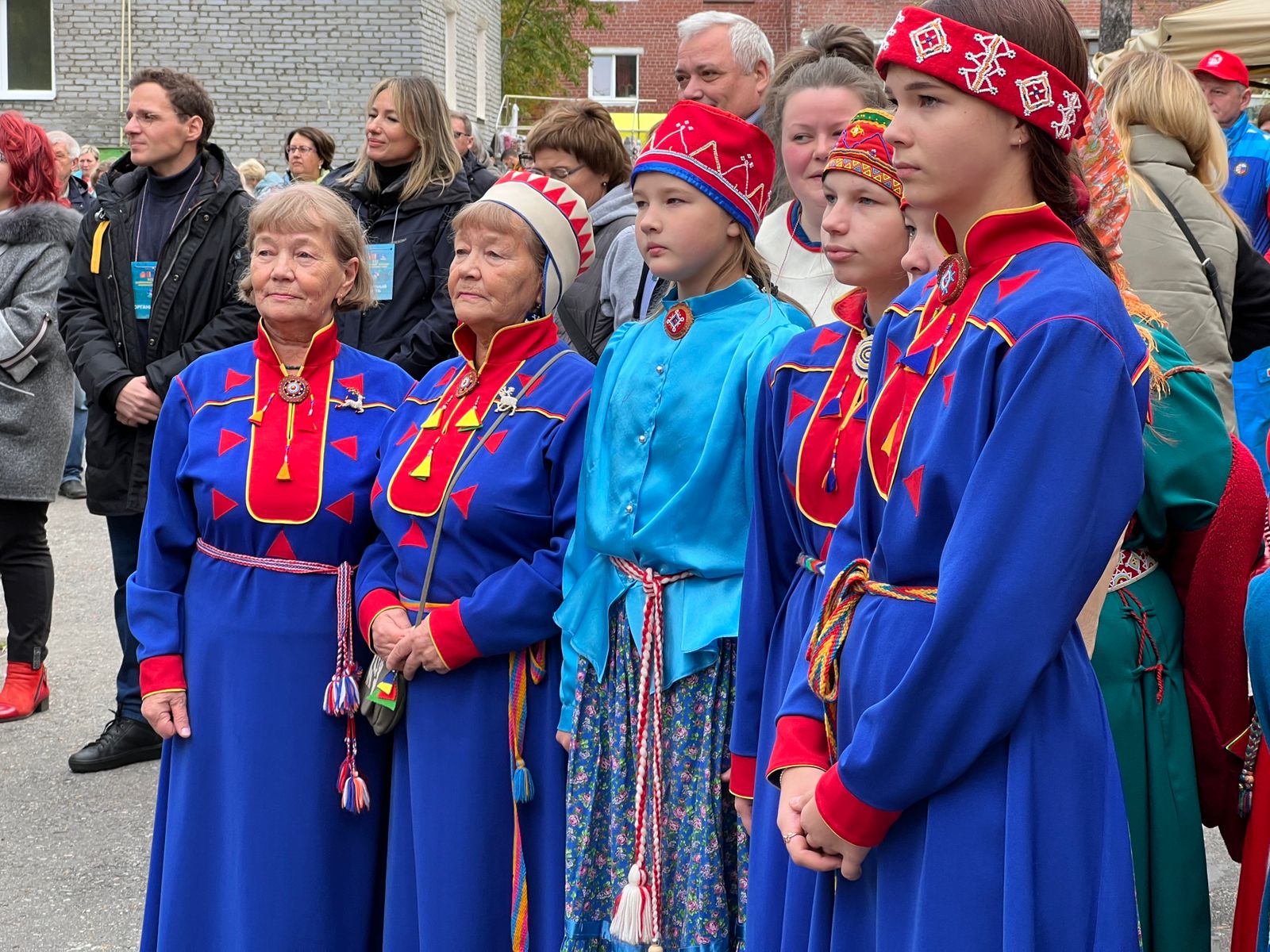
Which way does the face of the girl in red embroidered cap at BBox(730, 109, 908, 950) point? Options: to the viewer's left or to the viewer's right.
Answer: to the viewer's left

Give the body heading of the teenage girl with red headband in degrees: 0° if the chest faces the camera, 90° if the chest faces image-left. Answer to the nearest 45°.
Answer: approximately 45°

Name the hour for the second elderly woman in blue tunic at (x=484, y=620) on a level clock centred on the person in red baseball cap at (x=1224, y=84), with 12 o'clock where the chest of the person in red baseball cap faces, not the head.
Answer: The second elderly woman in blue tunic is roughly at 11 o'clock from the person in red baseball cap.

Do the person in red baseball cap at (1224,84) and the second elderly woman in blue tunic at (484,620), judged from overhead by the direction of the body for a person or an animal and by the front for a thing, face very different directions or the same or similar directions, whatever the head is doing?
same or similar directions

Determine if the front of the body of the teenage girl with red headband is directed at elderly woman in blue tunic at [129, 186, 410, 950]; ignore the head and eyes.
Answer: no

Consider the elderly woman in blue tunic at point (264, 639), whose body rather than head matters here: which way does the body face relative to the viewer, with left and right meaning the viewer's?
facing the viewer

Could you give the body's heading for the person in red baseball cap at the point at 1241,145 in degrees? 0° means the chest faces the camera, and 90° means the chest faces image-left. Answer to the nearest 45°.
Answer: approximately 45°

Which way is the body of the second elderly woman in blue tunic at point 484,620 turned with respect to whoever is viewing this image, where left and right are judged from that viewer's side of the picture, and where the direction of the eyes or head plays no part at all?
facing the viewer and to the left of the viewer

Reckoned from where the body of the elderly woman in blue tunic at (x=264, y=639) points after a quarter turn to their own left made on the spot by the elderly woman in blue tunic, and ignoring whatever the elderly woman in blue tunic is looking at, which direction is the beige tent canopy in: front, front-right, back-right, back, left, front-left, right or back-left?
front-left
